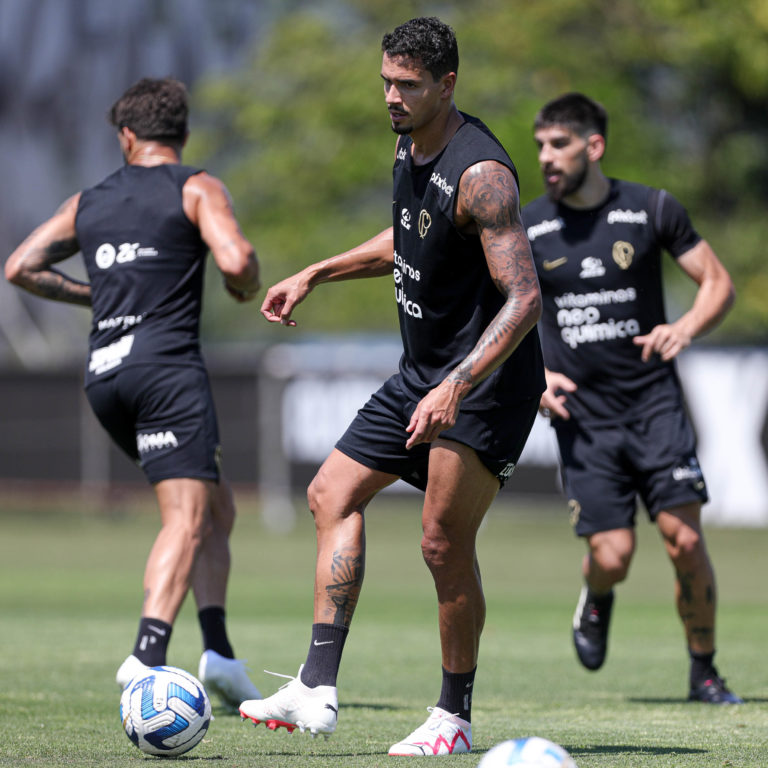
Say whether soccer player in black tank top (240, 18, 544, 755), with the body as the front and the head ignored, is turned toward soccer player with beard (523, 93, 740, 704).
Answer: no

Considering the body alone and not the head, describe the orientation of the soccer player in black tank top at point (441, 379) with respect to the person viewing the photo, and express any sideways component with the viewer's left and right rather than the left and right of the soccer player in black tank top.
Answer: facing the viewer and to the left of the viewer

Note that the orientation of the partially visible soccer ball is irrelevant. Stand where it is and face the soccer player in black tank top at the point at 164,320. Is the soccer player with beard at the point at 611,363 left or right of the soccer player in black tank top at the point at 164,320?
right

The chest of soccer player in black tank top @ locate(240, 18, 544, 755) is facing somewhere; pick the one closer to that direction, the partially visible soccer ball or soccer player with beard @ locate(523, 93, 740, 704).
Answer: the partially visible soccer ball

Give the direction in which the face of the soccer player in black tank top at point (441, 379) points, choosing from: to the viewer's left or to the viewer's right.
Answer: to the viewer's left

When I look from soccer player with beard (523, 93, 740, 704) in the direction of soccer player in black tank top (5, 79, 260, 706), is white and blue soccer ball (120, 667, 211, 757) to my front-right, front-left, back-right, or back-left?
front-left

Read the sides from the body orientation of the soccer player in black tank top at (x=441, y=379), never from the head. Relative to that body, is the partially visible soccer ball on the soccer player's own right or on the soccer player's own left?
on the soccer player's own left

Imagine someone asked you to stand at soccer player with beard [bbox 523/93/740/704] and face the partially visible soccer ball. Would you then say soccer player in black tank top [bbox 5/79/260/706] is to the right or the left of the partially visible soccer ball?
right

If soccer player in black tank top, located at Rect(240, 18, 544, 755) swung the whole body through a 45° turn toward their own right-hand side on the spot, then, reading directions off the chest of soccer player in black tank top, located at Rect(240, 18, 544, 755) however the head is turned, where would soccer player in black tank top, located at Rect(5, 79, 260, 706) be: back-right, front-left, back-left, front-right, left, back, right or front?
front-right

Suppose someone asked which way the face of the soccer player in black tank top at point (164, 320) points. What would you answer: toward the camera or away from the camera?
away from the camera
